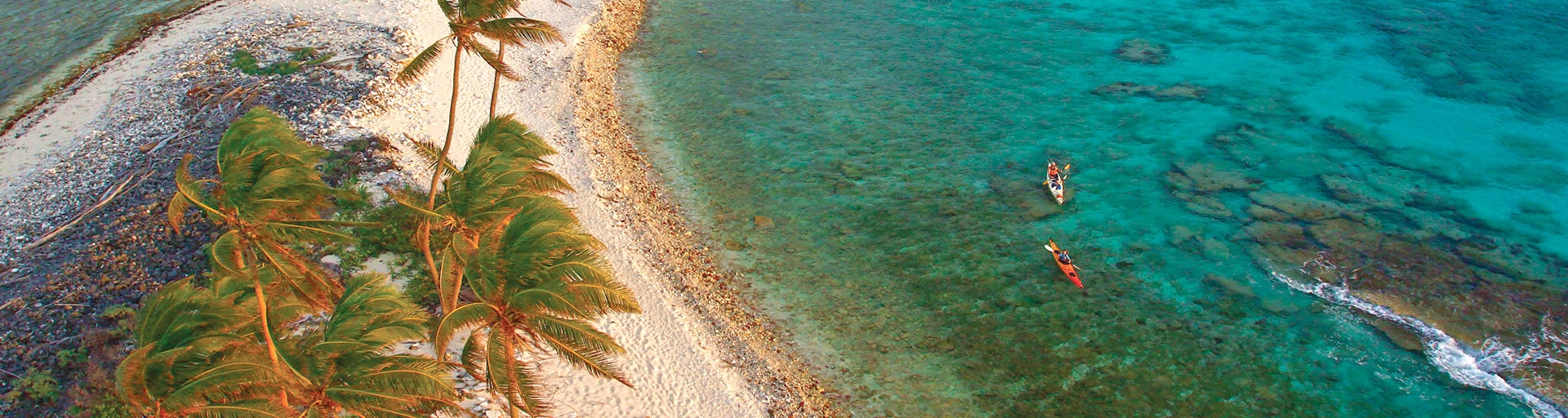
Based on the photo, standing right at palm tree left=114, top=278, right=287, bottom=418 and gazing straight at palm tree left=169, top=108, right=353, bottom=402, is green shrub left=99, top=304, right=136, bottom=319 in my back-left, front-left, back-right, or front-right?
front-left

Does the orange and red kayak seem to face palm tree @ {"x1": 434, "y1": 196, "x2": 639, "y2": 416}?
no

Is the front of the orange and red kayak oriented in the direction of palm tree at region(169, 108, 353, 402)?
no

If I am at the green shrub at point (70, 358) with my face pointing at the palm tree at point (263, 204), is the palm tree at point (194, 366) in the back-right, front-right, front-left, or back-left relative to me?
front-right

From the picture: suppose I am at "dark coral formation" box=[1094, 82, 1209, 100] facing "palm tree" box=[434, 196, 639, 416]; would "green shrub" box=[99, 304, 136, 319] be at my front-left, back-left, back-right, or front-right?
front-right

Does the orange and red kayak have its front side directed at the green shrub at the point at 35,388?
no
